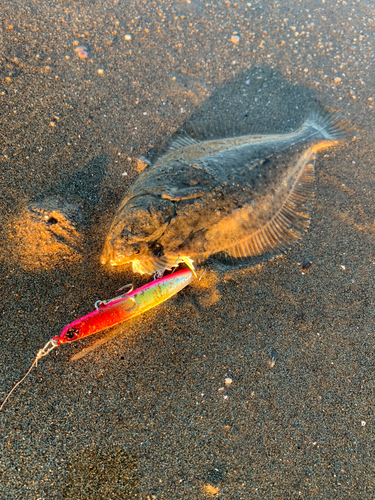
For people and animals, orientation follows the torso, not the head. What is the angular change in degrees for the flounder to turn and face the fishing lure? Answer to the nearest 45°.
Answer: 0° — it already faces it

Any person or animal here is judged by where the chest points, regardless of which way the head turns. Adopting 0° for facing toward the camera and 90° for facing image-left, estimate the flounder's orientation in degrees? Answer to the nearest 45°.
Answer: approximately 45°
